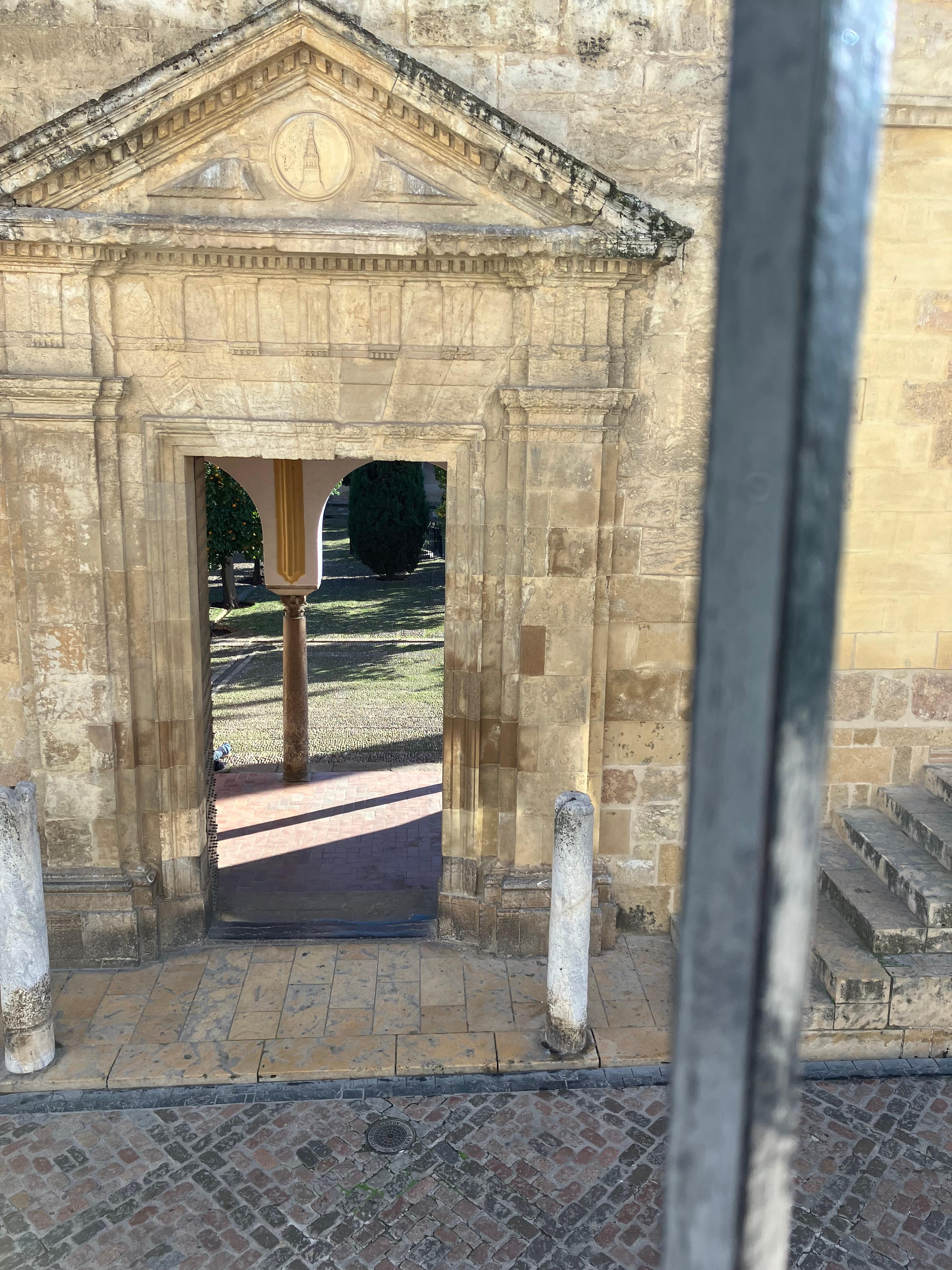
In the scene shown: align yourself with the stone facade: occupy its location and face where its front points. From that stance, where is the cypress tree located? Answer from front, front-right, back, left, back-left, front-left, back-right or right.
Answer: back

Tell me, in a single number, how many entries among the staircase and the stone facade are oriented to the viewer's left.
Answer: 1

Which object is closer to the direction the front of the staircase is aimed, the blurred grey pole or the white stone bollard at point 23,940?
the white stone bollard

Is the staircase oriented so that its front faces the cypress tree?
no

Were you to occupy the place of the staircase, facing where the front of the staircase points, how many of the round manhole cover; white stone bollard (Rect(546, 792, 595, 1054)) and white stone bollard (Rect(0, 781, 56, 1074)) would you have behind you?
0

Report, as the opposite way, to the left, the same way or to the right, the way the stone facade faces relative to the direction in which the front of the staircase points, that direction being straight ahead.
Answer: to the left

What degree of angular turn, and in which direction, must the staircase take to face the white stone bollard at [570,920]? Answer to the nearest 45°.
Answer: approximately 45° to its left

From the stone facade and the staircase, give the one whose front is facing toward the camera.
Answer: the stone facade

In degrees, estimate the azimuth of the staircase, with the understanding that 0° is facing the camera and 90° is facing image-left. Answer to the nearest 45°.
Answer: approximately 90°

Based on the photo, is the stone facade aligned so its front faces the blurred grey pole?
yes

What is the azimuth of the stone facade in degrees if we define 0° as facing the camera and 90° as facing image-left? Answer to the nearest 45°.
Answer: approximately 0°

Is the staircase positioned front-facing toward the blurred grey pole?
no
